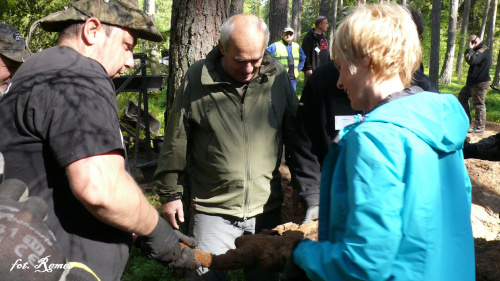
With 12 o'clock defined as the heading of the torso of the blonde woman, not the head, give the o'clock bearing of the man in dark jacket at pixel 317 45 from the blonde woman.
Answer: The man in dark jacket is roughly at 1 o'clock from the blonde woman.

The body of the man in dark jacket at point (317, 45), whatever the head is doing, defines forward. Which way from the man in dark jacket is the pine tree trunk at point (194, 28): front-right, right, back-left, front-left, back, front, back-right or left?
front-right

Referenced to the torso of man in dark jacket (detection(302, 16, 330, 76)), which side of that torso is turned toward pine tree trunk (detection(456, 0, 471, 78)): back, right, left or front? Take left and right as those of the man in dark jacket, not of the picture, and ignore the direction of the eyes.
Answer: left

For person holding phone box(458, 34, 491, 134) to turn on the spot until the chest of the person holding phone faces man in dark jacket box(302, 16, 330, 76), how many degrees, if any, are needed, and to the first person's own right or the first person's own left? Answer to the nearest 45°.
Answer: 0° — they already face them

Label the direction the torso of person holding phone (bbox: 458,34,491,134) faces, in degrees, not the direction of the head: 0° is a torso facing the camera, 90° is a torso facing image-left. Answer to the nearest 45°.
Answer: approximately 90°

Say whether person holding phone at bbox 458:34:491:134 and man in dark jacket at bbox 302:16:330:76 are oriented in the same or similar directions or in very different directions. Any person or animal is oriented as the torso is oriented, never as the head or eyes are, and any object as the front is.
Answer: very different directions

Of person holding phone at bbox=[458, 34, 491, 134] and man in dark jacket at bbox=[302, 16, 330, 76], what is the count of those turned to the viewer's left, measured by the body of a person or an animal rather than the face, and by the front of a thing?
1

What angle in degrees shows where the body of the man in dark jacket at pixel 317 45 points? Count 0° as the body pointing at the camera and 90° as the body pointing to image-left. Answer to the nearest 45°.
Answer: approximately 315°

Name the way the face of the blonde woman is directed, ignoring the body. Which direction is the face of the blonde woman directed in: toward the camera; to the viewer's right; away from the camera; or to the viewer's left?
to the viewer's left

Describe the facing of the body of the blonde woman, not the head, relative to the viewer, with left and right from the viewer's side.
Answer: facing away from the viewer and to the left of the viewer

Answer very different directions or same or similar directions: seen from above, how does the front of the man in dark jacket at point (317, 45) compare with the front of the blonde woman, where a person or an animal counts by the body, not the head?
very different directions

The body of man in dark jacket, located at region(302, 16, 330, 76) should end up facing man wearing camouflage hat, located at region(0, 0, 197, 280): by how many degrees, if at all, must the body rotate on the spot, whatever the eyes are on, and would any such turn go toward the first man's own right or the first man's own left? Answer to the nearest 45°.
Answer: approximately 45° to the first man's own right

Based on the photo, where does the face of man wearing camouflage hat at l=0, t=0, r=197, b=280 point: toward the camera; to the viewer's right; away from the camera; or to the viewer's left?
to the viewer's right
